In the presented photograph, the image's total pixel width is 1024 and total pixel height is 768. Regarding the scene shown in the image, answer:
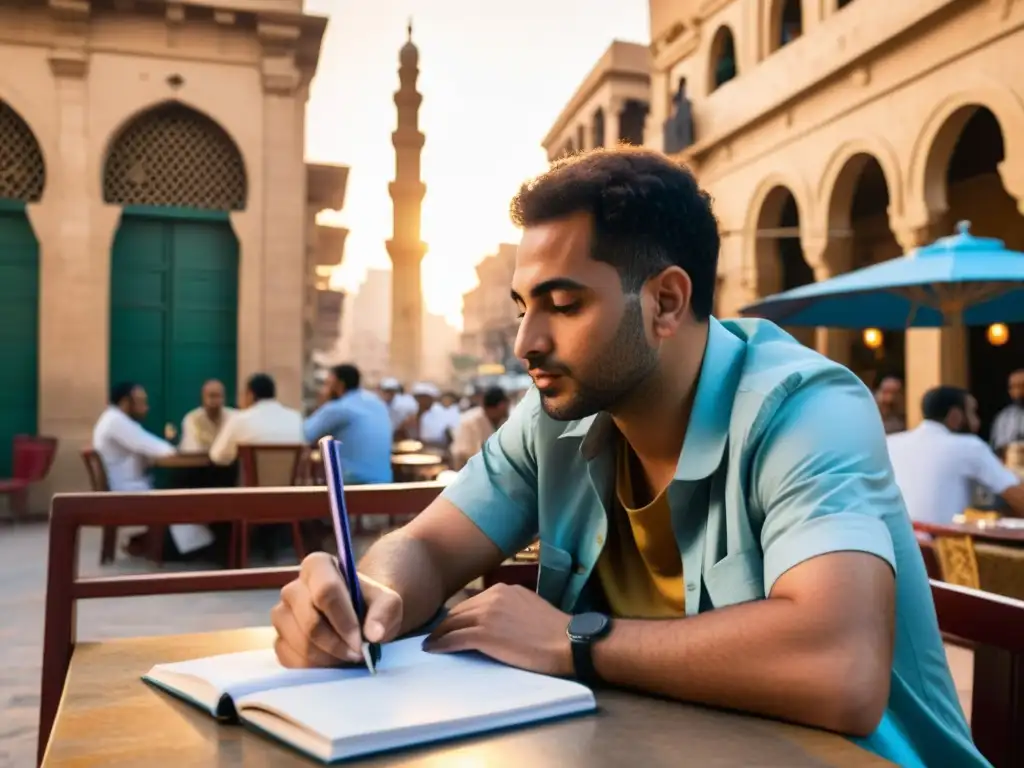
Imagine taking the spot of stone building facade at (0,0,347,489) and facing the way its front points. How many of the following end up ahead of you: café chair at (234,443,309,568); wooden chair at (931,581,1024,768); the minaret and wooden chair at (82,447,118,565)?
3

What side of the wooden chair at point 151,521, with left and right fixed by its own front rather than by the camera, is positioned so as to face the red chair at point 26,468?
back

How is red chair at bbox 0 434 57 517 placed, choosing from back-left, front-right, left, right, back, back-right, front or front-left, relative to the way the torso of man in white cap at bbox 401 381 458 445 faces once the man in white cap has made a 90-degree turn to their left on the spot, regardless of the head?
right

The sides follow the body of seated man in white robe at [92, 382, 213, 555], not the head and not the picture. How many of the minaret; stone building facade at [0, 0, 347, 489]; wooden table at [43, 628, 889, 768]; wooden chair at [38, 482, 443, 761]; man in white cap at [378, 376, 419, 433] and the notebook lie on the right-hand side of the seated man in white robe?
3

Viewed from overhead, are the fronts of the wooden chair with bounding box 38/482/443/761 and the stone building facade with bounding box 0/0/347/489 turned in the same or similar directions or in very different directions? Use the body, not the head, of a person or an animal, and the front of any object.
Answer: same or similar directions

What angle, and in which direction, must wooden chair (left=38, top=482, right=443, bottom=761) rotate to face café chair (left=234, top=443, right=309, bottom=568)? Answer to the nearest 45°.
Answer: approximately 180°

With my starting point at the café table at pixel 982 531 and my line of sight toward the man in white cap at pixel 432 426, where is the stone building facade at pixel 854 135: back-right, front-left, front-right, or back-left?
front-right

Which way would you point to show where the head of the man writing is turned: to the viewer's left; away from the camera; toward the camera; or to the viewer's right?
to the viewer's left

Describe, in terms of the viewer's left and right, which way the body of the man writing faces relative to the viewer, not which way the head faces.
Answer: facing the viewer and to the left of the viewer

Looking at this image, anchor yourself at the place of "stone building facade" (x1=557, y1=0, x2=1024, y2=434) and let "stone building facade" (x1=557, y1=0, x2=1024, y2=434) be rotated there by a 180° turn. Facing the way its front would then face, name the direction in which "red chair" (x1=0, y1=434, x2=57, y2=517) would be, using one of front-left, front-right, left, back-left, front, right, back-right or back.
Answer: back

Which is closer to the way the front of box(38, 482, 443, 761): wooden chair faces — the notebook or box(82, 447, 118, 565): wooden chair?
the notebook

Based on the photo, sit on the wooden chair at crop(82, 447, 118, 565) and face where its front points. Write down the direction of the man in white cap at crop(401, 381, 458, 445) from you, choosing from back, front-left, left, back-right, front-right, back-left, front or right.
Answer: front-left

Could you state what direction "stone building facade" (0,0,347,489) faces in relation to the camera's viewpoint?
facing the viewer

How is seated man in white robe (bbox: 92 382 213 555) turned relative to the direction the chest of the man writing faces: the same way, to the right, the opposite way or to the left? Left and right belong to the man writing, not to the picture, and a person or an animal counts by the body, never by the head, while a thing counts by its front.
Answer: the opposite way

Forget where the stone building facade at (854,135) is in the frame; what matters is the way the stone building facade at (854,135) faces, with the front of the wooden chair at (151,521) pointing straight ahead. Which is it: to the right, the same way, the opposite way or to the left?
to the right

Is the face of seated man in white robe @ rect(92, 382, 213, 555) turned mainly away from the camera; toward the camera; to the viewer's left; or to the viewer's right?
to the viewer's right

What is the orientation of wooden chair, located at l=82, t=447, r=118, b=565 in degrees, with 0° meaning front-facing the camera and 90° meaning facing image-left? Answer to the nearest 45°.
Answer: approximately 270°

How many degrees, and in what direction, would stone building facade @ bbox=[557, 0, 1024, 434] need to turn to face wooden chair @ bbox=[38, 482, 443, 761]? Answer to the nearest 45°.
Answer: approximately 45° to its left

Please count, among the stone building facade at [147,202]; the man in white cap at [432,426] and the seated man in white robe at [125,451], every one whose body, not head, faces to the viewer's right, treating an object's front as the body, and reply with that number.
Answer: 1
